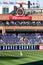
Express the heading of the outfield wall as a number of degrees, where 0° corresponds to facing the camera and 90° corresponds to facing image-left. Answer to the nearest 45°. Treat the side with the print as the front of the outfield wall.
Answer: approximately 0°
